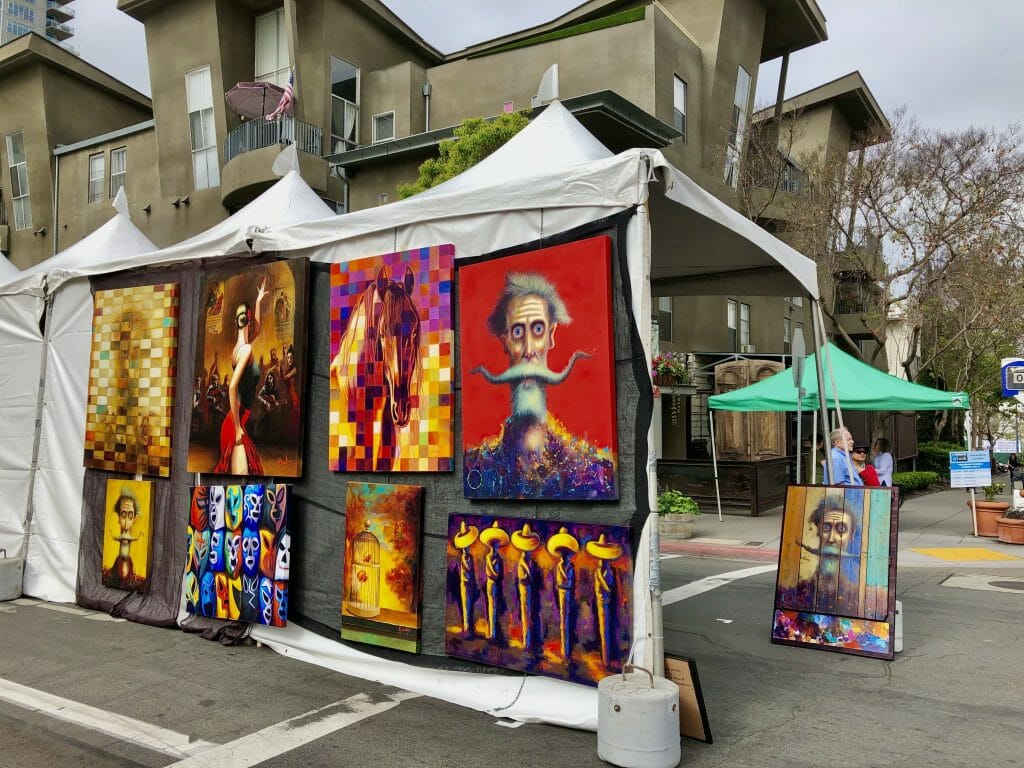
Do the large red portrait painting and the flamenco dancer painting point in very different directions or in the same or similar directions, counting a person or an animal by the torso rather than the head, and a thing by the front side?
same or similar directions

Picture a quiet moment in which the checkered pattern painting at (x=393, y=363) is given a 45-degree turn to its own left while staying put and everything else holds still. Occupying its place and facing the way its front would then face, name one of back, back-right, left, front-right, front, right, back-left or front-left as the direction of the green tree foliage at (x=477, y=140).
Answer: back

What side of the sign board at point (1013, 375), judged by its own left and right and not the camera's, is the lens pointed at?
front

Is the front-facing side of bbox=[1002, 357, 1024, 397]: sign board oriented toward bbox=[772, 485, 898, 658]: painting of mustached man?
yes

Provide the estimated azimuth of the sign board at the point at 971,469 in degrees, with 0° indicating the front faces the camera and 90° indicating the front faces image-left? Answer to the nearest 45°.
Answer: approximately 0°

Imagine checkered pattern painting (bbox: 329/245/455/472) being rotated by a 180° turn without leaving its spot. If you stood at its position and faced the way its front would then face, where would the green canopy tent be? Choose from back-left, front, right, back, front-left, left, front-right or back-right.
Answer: front

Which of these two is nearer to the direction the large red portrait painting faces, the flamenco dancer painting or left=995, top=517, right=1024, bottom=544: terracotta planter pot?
the flamenco dancer painting

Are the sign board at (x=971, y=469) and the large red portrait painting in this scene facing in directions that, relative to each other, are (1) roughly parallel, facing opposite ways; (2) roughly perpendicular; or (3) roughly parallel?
roughly parallel

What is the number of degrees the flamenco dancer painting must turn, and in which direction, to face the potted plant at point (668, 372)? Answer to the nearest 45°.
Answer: approximately 180°

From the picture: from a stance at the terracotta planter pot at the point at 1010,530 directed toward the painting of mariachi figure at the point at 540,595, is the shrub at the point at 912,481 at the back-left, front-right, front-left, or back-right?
back-right

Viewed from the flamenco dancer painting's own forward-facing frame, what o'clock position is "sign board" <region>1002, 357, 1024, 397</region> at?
The sign board is roughly at 7 o'clock from the flamenco dancer painting.

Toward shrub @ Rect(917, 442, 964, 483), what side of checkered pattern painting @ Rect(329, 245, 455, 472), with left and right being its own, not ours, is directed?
back
